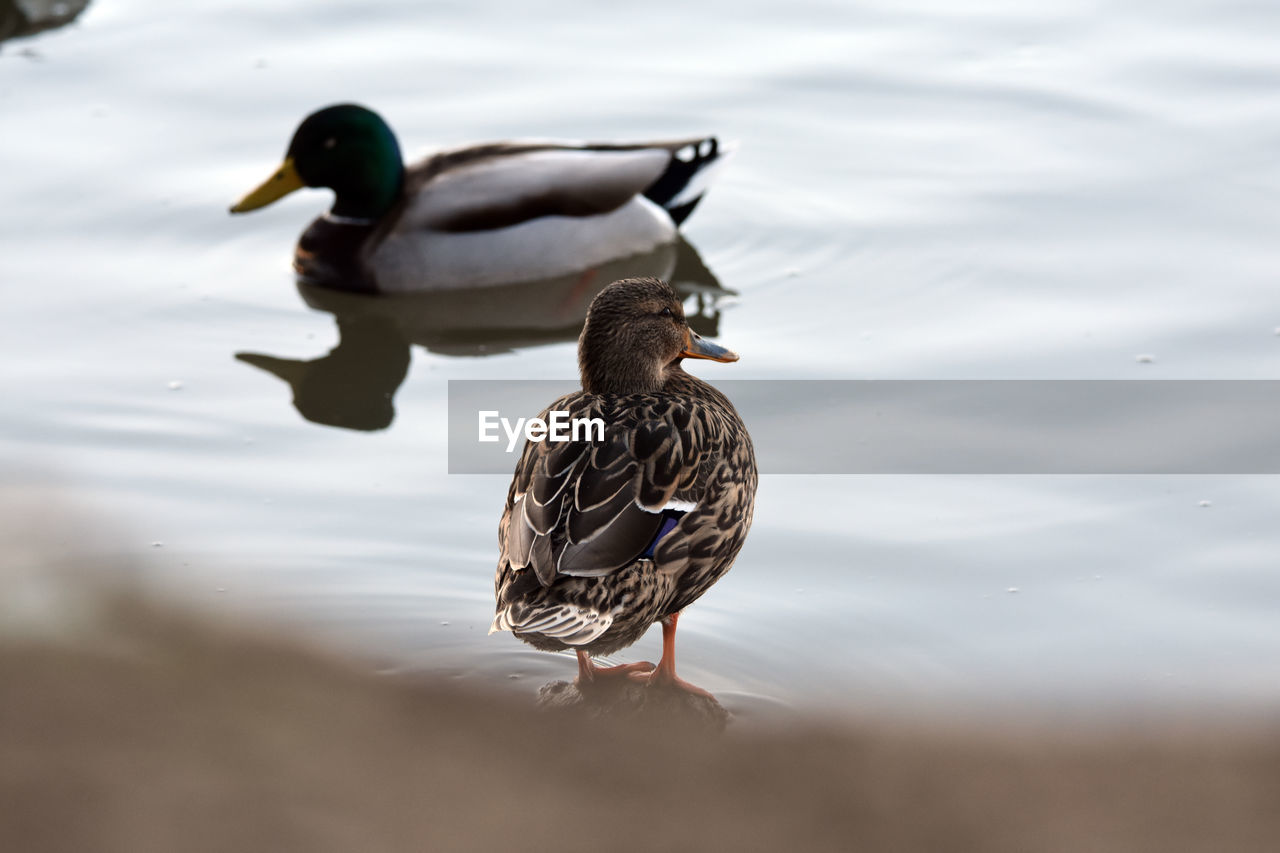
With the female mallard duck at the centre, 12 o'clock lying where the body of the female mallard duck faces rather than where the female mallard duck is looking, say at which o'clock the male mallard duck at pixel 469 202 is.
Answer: The male mallard duck is roughly at 10 o'clock from the female mallard duck.

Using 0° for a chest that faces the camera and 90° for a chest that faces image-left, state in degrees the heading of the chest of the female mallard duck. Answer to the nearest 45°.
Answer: approximately 225°

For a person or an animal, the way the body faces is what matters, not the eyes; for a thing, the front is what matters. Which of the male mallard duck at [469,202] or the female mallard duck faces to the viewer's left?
the male mallard duck

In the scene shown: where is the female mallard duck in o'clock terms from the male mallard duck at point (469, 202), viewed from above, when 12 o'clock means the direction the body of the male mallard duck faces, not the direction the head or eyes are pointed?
The female mallard duck is roughly at 9 o'clock from the male mallard duck.

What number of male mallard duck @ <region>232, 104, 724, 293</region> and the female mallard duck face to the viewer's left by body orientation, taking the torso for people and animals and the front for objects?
1

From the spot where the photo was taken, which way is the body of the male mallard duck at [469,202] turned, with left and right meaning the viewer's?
facing to the left of the viewer
